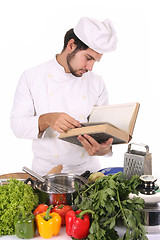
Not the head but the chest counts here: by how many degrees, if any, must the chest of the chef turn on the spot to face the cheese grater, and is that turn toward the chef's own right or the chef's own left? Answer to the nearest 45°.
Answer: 0° — they already face it

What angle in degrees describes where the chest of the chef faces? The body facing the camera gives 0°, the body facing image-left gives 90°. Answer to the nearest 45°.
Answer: approximately 315°

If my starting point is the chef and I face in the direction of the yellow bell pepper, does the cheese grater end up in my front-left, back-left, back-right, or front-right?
front-left

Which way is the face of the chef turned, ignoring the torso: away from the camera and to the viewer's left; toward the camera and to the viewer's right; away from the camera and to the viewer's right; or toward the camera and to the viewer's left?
toward the camera and to the viewer's right

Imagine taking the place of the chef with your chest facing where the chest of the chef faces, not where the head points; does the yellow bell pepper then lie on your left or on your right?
on your right

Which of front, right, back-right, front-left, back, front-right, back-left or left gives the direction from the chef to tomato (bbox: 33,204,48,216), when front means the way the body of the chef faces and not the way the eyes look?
front-right

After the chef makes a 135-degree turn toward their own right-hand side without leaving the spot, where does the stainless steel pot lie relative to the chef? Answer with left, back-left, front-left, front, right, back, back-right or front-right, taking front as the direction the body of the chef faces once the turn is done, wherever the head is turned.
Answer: left

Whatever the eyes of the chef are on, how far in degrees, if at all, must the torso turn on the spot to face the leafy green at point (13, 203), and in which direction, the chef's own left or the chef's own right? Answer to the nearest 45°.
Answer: approximately 45° to the chef's own right

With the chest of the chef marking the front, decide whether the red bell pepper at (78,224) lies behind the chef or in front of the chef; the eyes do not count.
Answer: in front
